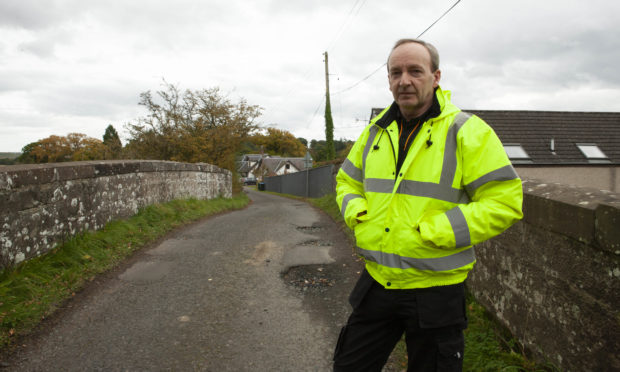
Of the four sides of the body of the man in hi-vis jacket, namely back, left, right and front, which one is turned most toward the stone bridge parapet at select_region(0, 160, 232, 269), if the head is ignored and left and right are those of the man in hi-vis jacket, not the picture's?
right

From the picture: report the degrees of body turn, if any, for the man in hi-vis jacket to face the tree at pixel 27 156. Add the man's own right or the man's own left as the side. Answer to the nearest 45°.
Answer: approximately 90° to the man's own right

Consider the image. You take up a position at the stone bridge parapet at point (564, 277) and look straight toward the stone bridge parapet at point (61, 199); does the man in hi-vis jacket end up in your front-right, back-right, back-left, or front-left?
front-left

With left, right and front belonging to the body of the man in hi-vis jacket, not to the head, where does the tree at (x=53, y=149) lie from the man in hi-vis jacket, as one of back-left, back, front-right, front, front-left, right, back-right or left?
right

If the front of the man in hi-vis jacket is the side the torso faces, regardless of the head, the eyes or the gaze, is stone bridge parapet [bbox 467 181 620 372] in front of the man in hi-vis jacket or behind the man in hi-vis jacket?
behind

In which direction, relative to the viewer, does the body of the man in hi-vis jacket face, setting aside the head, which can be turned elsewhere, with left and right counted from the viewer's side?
facing the viewer and to the left of the viewer
